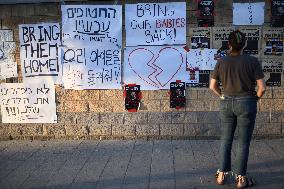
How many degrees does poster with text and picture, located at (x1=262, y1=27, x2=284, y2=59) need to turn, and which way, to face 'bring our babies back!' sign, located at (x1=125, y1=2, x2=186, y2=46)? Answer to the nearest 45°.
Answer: approximately 90° to its right

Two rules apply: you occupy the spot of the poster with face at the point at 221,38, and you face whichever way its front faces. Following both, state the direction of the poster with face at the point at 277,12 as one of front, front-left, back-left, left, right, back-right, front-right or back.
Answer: left

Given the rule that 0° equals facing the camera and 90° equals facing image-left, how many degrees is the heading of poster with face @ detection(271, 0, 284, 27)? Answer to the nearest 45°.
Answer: approximately 0°

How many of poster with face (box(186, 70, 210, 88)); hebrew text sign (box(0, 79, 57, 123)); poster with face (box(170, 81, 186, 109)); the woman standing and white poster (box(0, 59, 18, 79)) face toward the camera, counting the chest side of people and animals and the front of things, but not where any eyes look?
4

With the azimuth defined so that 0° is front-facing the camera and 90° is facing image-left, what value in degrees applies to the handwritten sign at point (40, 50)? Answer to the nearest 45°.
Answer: approximately 0°

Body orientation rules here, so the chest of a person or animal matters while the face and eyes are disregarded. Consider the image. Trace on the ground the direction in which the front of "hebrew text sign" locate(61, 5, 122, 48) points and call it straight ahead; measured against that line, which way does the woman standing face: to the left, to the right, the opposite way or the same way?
the opposite way
